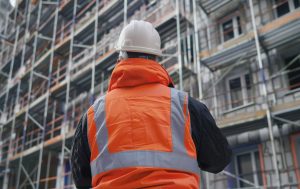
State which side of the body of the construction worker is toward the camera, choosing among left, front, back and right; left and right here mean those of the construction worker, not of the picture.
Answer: back

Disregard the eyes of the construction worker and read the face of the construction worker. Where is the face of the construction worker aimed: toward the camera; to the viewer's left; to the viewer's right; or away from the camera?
away from the camera
